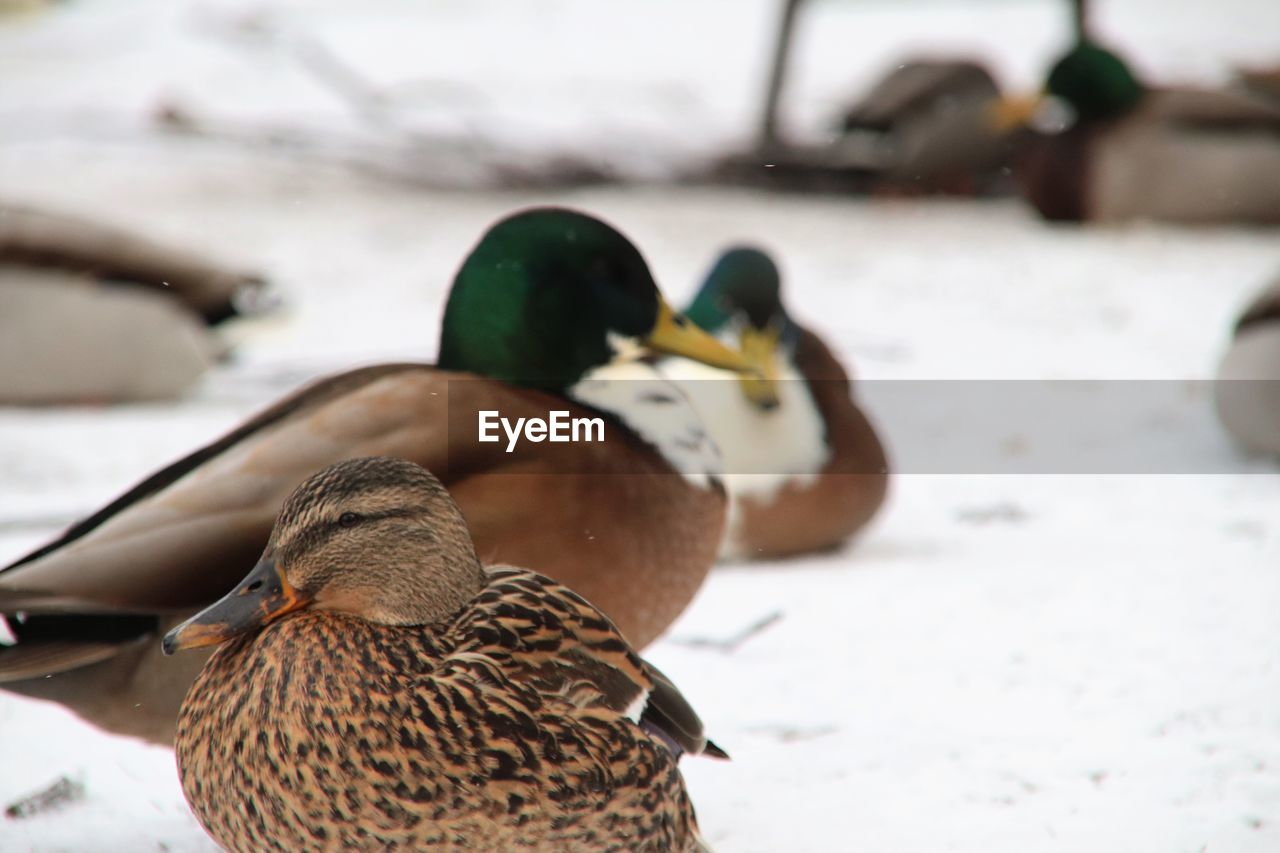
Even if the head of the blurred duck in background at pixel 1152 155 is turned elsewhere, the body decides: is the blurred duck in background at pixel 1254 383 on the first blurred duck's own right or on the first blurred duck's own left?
on the first blurred duck's own left

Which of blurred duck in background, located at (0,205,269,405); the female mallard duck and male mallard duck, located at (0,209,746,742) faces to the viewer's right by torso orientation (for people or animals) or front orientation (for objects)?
the male mallard duck

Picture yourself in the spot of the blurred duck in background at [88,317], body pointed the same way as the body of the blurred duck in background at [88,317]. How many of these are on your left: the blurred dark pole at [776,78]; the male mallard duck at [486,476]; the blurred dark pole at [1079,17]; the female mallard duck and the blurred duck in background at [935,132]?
2

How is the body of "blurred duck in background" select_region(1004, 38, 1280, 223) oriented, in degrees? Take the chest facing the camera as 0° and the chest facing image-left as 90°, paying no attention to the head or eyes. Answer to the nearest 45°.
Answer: approximately 90°

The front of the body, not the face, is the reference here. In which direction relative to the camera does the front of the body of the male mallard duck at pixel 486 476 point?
to the viewer's right

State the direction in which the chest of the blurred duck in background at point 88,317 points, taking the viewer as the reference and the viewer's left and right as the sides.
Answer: facing to the left of the viewer
